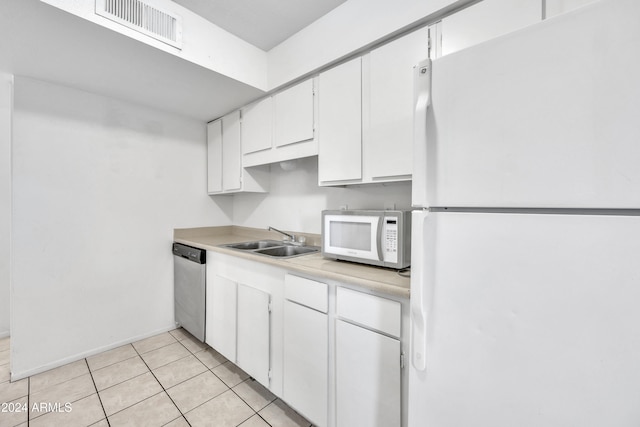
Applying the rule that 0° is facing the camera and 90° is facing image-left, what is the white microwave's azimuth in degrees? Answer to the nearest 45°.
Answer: approximately 45°

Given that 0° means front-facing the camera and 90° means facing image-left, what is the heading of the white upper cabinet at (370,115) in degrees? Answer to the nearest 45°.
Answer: approximately 45°

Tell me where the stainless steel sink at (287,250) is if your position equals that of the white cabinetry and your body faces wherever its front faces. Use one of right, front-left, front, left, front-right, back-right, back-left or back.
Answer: back-right

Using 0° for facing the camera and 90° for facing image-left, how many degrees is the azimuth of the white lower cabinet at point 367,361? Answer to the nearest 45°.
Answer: approximately 45°

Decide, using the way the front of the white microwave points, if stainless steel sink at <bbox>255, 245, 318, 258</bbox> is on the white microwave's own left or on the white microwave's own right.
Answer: on the white microwave's own right

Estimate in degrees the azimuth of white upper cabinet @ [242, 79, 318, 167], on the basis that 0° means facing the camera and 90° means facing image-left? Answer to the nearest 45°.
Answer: approximately 45°

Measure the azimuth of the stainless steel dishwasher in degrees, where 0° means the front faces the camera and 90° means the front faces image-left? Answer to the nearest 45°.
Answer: approximately 45°

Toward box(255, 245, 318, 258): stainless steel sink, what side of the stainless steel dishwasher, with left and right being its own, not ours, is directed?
left
